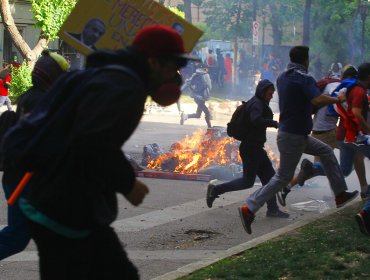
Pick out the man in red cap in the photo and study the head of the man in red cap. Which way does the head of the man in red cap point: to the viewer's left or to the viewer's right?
to the viewer's right

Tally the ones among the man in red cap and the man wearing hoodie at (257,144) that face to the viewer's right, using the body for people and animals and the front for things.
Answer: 2

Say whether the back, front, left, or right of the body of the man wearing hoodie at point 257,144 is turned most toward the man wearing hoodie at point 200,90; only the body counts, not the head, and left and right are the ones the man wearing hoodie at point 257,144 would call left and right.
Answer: left

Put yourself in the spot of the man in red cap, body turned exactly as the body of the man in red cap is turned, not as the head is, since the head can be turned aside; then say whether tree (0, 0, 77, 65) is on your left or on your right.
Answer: on your left

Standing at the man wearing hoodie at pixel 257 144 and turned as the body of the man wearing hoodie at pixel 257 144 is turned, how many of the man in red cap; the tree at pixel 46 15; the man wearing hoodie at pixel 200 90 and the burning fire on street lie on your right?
1

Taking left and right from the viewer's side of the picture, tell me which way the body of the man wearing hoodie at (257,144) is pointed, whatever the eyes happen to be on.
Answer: facing to the right of the viewer
